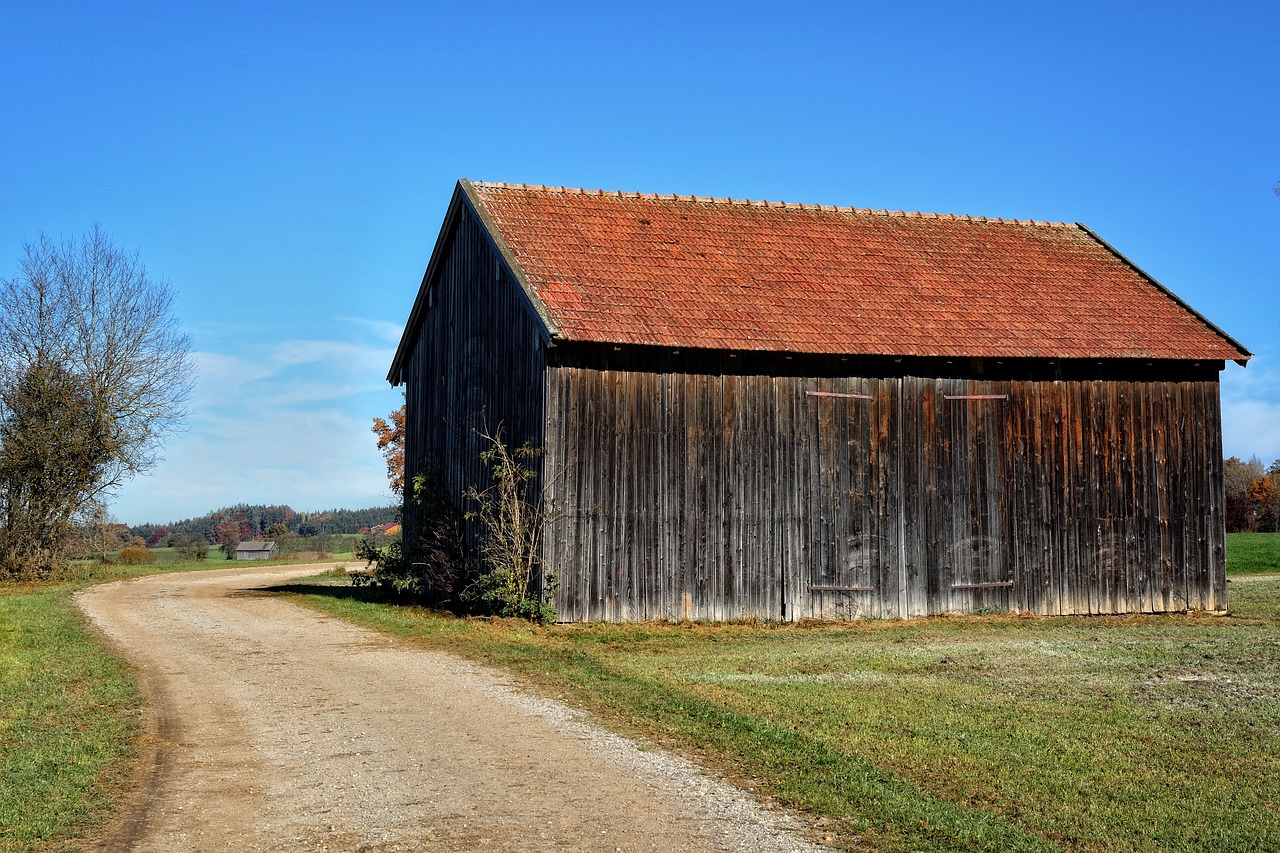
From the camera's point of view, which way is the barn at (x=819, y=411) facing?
toward the camera
